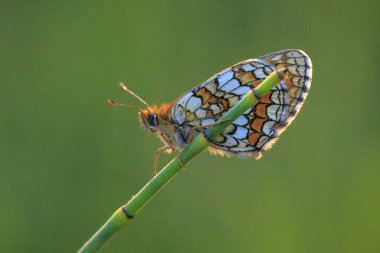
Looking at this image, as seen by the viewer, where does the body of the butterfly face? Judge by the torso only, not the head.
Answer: to the viewer's left
